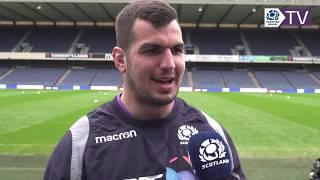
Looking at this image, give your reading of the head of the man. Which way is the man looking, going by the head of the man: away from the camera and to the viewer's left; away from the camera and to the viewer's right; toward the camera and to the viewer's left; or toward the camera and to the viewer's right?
toward the camera and to the viewer's right

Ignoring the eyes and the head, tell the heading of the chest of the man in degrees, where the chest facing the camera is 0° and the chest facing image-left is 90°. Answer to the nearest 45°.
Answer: approximately 315°
